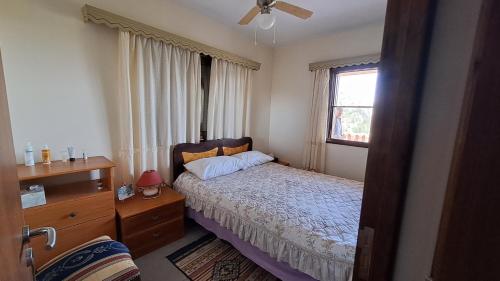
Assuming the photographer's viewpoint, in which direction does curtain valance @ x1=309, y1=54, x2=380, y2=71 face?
facing the viewer and to the left of the viewer

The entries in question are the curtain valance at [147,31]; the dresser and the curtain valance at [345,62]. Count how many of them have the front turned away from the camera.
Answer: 0

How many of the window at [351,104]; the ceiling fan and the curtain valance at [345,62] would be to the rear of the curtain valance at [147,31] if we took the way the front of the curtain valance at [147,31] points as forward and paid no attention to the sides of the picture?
0

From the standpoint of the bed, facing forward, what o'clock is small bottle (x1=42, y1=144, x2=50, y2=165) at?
The small bottle is roughly at 4 o'clock from the bed.

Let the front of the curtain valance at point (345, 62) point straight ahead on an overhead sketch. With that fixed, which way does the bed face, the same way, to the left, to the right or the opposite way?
to the left

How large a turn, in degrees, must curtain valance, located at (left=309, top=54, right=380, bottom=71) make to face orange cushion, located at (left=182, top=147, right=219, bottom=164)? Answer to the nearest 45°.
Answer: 0° — it already faces it

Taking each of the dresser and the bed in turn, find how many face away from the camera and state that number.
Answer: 0

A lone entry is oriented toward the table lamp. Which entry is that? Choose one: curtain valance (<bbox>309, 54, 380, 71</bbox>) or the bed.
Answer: the curtain valance

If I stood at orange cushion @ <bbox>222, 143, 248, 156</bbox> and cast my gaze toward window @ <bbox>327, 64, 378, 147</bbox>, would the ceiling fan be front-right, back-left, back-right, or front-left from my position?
front-right

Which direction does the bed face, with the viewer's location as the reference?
facing the viewer and to the right of the viewer

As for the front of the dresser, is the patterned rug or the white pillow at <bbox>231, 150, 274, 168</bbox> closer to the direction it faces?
the patterned rug

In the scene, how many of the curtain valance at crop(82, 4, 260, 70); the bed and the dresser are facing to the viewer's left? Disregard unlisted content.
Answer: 0

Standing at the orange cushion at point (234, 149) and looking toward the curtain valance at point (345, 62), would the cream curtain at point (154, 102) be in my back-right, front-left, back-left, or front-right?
back-right

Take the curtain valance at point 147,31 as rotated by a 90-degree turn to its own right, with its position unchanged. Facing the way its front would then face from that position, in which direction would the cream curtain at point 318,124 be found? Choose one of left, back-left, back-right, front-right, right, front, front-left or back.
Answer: back-left

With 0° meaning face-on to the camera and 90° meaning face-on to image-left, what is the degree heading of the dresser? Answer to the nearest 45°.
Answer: approximately 315°

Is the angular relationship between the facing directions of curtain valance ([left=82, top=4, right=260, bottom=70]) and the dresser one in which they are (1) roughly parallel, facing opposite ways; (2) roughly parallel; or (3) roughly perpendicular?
roughly parallel

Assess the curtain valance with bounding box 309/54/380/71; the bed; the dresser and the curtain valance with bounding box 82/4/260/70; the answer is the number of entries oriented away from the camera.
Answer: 0

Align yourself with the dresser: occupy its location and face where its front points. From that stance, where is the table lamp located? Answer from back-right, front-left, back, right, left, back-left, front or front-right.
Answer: front-left
